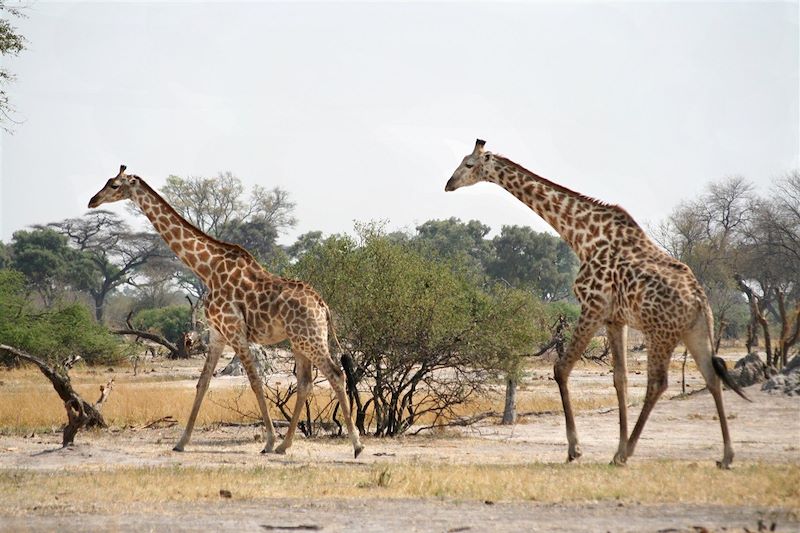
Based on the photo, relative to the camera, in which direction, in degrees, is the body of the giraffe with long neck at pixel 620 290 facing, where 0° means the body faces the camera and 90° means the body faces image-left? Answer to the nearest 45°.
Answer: approximately 90°

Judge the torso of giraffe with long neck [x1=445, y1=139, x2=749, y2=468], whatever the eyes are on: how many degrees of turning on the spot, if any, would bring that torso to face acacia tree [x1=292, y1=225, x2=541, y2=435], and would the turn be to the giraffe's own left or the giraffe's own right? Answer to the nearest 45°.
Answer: approximately 45° to the giraffe's own right

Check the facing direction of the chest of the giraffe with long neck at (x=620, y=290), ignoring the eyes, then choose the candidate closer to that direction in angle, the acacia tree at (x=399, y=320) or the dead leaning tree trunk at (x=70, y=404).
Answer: the dead leaning tree trunk

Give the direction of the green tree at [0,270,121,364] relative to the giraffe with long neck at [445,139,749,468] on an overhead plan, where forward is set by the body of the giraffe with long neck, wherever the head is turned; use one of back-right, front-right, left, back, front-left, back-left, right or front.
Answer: front-right

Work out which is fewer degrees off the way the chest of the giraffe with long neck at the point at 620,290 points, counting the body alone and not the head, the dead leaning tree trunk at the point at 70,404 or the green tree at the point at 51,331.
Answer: the dead leaning tree trunk

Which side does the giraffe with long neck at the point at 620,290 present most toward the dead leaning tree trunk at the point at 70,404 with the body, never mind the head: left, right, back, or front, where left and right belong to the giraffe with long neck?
front
